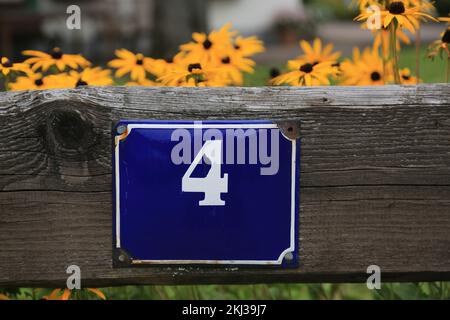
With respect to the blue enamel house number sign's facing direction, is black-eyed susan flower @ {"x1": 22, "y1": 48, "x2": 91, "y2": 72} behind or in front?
behind

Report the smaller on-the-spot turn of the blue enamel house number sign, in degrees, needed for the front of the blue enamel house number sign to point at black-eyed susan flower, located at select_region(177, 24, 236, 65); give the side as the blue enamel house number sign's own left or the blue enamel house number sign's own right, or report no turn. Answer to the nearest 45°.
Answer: approximately 180°

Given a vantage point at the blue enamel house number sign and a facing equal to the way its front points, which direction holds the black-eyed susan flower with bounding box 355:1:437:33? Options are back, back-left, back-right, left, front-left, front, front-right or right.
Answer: back-left

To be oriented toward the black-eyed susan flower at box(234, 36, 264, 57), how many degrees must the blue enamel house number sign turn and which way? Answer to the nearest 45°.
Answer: approximately 180°

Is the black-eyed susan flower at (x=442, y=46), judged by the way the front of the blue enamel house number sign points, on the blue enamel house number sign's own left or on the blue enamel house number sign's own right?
on the blue enamel house number sign's own left

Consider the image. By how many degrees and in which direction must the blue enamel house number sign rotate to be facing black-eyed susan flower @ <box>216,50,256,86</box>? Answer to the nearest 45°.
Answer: approximately 180°

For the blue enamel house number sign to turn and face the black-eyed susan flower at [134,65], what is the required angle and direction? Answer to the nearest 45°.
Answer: approximately 180°

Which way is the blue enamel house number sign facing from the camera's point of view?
toward the camera

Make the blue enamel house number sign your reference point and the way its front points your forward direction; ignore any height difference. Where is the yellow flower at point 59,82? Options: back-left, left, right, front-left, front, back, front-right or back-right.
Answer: back-right

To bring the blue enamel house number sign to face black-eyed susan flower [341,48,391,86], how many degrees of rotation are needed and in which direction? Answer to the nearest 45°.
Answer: approximately 135° to its left
